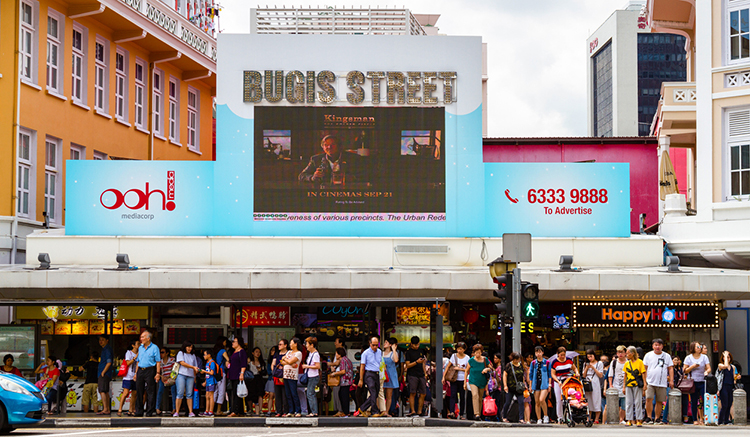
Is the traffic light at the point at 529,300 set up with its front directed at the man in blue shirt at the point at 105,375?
no

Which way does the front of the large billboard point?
toward the camera

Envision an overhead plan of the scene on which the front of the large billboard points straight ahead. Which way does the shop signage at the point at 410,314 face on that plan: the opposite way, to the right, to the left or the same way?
the same way

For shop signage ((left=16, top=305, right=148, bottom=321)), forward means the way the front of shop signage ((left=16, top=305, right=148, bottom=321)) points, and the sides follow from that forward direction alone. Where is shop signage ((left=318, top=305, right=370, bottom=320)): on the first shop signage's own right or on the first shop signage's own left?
on the first shop signage's own left

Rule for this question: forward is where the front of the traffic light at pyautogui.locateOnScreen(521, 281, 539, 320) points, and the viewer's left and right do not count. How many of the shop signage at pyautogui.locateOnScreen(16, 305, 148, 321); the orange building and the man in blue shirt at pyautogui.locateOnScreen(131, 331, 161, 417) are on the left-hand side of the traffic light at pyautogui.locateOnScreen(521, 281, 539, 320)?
0

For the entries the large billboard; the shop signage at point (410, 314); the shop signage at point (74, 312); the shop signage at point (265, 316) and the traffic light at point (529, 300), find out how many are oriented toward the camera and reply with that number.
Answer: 5

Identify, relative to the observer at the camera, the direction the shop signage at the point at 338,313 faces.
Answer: facing the viewer

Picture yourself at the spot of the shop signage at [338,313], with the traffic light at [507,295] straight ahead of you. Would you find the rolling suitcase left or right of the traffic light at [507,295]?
left

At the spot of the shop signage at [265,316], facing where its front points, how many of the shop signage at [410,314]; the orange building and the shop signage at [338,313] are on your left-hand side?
2

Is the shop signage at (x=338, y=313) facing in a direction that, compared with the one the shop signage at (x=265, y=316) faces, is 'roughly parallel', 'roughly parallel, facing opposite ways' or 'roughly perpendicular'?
roughly parallel

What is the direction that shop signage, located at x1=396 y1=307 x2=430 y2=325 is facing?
toward the camera

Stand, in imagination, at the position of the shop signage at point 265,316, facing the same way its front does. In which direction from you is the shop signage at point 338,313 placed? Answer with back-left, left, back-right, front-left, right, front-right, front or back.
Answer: left

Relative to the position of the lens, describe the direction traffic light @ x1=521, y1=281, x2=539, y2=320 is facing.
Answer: facing the viewer

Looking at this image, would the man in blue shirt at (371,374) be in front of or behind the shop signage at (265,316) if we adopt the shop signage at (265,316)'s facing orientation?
in front

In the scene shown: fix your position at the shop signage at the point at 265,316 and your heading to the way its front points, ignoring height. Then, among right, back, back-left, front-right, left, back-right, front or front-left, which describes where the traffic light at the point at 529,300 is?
front-left

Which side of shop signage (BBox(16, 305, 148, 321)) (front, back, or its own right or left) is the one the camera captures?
front

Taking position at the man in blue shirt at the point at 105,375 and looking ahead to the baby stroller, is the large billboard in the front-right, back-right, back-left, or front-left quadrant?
front-left

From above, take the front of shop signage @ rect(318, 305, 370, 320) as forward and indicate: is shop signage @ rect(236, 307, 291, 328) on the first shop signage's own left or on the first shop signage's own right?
on the first shop signage's own right
